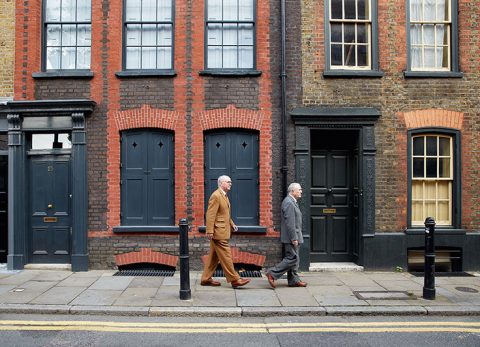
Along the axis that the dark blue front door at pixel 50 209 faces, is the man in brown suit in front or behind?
in front

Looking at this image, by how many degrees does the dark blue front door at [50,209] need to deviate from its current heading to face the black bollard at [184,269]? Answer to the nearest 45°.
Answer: approximately 45° to its left

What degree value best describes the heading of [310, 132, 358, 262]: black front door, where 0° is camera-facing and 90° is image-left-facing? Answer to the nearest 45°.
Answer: approximately 0°

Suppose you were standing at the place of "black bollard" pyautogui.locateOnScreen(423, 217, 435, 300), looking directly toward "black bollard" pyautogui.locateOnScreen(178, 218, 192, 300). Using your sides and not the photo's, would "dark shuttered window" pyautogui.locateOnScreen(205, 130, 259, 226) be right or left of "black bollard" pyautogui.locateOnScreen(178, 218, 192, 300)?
right

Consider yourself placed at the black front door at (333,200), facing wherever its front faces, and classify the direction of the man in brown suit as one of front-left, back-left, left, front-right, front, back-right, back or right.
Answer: front-right

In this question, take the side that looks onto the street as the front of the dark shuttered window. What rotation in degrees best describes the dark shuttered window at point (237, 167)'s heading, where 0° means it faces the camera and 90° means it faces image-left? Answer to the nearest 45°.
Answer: approximately 0°

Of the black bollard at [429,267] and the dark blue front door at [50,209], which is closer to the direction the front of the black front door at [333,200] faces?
the black bollard
